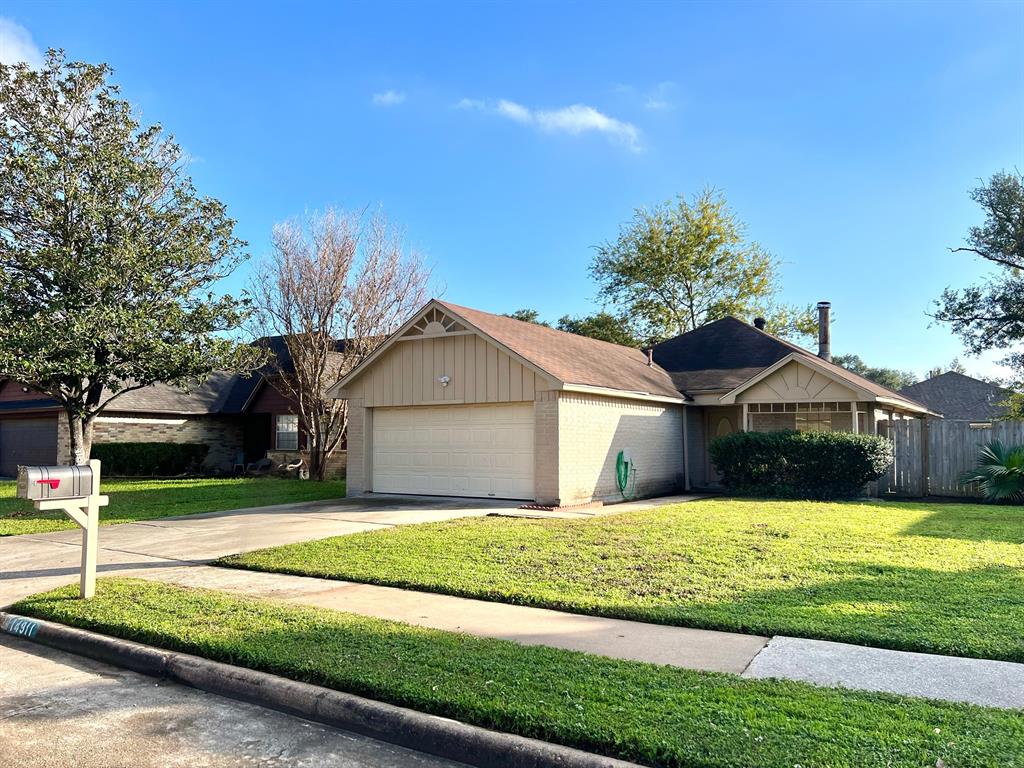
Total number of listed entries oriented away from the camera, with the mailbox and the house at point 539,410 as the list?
0

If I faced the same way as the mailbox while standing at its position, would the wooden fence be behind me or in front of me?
behind

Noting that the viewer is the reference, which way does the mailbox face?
facing the viewer and to the left of the viewer

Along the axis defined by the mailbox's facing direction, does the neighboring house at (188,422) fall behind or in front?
behind

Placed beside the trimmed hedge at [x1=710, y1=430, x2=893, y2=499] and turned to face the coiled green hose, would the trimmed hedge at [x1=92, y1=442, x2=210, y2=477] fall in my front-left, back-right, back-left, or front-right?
front-right

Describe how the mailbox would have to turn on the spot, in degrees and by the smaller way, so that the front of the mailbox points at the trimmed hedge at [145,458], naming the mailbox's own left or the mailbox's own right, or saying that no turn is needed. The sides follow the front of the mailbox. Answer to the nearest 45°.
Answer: approximately 135° to the mailbox's own right

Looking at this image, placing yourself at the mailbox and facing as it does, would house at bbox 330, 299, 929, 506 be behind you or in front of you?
behind

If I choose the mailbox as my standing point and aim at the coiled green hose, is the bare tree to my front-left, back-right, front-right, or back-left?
front-left

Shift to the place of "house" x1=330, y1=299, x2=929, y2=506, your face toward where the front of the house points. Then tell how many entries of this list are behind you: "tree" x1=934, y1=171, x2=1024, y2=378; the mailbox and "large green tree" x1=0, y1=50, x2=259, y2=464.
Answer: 1

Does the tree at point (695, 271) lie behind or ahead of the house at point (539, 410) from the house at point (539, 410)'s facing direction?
behind
